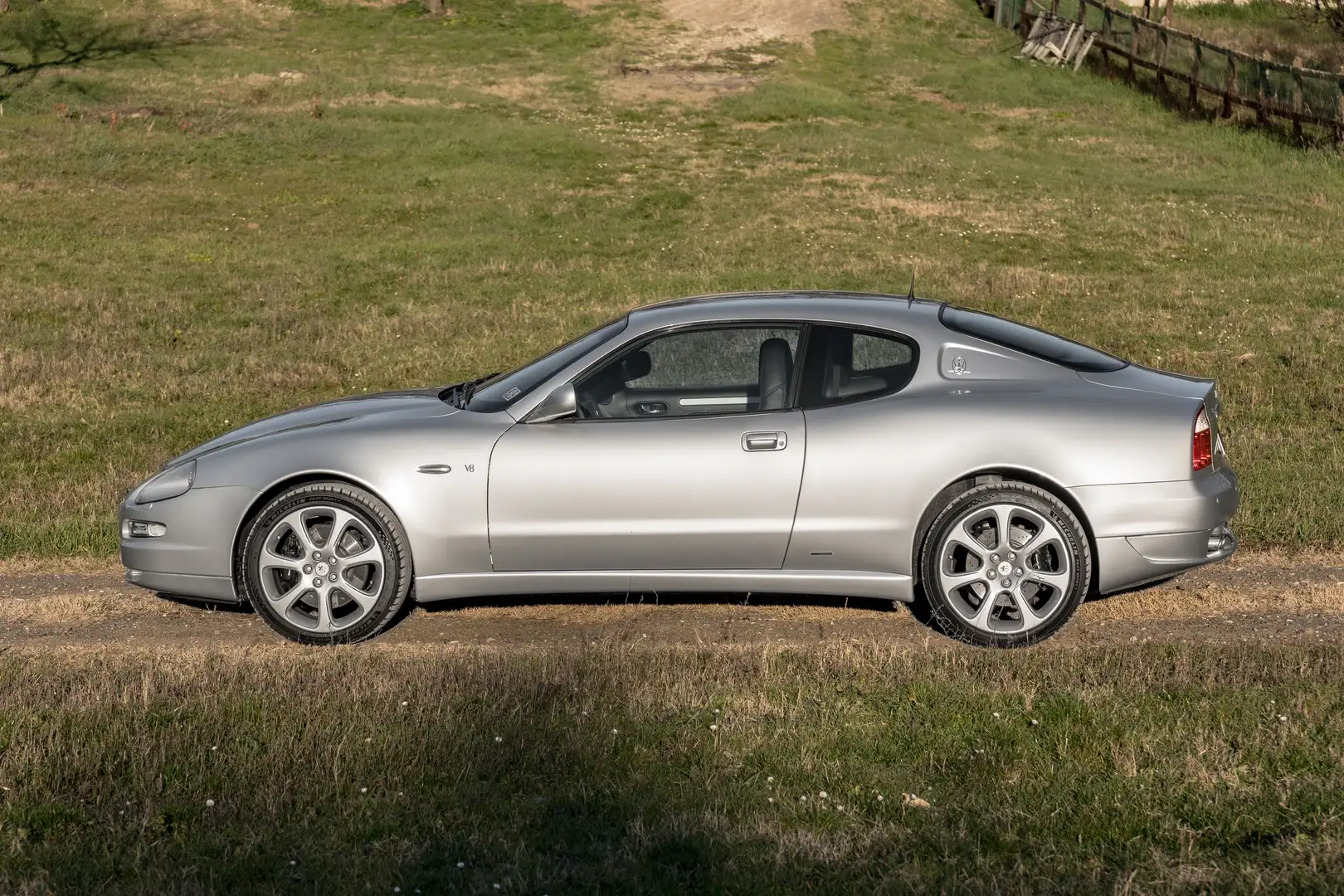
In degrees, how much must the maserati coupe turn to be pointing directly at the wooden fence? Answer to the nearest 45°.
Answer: approximately 90° to its right

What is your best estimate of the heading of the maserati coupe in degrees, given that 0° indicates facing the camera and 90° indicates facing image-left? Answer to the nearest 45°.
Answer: approximately 90°
